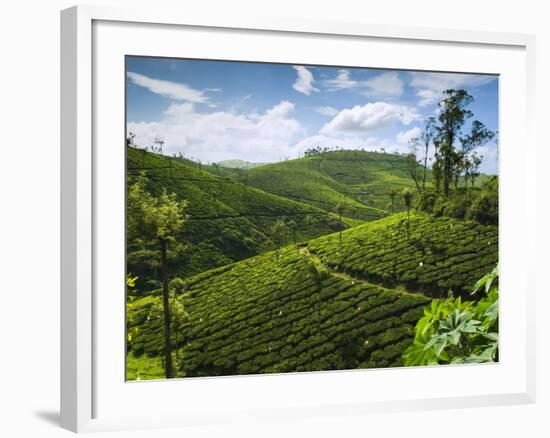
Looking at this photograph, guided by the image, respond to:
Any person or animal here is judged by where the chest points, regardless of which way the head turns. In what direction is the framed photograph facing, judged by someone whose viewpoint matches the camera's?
facing the viewer and to the right of the viewer
